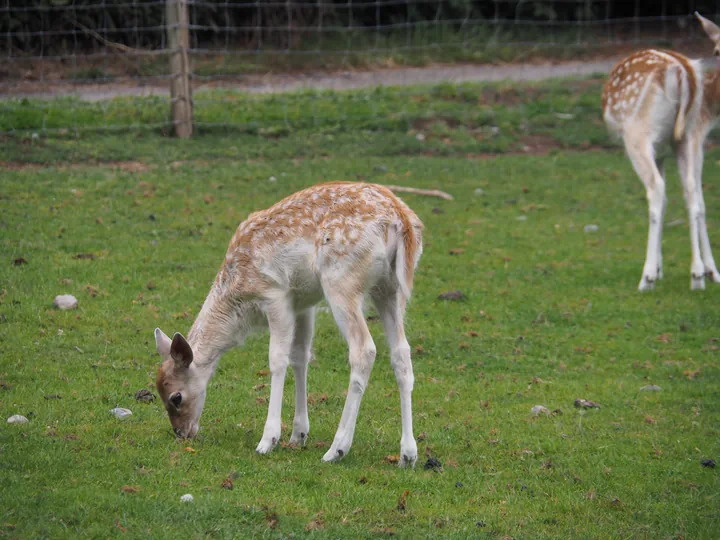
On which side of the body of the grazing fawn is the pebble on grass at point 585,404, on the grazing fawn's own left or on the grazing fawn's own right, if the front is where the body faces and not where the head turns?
on the grazing fawn's own right

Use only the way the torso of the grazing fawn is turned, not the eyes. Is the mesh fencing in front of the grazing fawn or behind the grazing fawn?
in front

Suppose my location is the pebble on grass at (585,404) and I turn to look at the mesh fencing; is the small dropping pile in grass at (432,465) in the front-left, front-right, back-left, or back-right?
back-left

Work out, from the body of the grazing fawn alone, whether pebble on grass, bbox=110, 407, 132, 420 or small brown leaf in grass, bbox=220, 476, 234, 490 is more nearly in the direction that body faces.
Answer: the pebble on grass

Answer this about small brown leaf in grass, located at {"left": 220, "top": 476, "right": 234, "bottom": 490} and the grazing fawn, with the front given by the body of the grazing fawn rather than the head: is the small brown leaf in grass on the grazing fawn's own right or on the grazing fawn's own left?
on the grazing fawn's own left

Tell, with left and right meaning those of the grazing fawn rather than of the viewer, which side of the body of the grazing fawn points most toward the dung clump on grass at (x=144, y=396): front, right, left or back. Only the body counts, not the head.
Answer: front

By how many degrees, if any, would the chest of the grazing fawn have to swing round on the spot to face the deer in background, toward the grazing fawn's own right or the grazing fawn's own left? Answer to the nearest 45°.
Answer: approximately 90° to the grazing fawn's own right

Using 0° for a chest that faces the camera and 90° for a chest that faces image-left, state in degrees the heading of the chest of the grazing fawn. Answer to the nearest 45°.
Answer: approximately 135°
